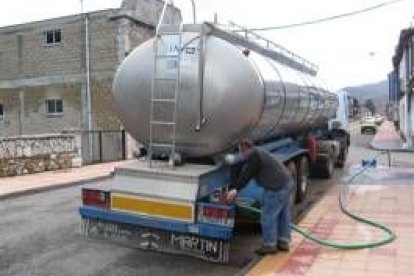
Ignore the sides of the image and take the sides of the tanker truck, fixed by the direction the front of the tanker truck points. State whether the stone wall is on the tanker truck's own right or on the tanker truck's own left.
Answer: on the tanker truck's own left

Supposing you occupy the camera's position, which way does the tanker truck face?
facing away from the viewer and to the right of the viewer
